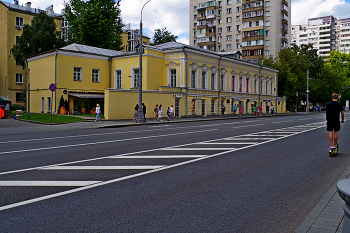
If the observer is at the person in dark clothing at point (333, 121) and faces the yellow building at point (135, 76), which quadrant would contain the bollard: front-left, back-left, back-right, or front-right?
back-left

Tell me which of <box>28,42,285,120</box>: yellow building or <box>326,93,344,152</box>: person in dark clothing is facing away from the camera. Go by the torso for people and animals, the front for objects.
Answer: the person in dark clothing

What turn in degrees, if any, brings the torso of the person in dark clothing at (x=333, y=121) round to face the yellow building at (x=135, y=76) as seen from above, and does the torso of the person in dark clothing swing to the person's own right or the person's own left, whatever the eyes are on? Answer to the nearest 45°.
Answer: approximately 45° to the person's own left

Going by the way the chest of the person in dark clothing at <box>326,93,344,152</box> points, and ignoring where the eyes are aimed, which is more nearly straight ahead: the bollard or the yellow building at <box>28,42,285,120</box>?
the yellow building

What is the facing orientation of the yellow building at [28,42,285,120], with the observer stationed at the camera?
facing the viewer and to the right of the viewer

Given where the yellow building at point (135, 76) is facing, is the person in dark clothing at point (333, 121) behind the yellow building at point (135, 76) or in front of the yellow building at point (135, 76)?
in front

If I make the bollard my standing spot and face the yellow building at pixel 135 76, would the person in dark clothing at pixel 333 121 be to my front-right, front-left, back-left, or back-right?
front-right

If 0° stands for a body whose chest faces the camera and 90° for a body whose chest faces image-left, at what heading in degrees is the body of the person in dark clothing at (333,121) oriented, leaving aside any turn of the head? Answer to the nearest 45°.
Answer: approximately 180°

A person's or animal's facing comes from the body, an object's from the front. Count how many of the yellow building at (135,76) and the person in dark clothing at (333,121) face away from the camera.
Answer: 1

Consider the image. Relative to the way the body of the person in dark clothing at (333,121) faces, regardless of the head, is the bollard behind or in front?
behind

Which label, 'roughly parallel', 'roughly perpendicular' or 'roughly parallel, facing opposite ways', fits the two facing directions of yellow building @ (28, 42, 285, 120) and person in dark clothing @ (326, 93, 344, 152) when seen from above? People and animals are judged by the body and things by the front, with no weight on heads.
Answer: roughly perpendicular

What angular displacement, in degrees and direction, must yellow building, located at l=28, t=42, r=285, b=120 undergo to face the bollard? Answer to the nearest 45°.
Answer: approximately 45° to its right
